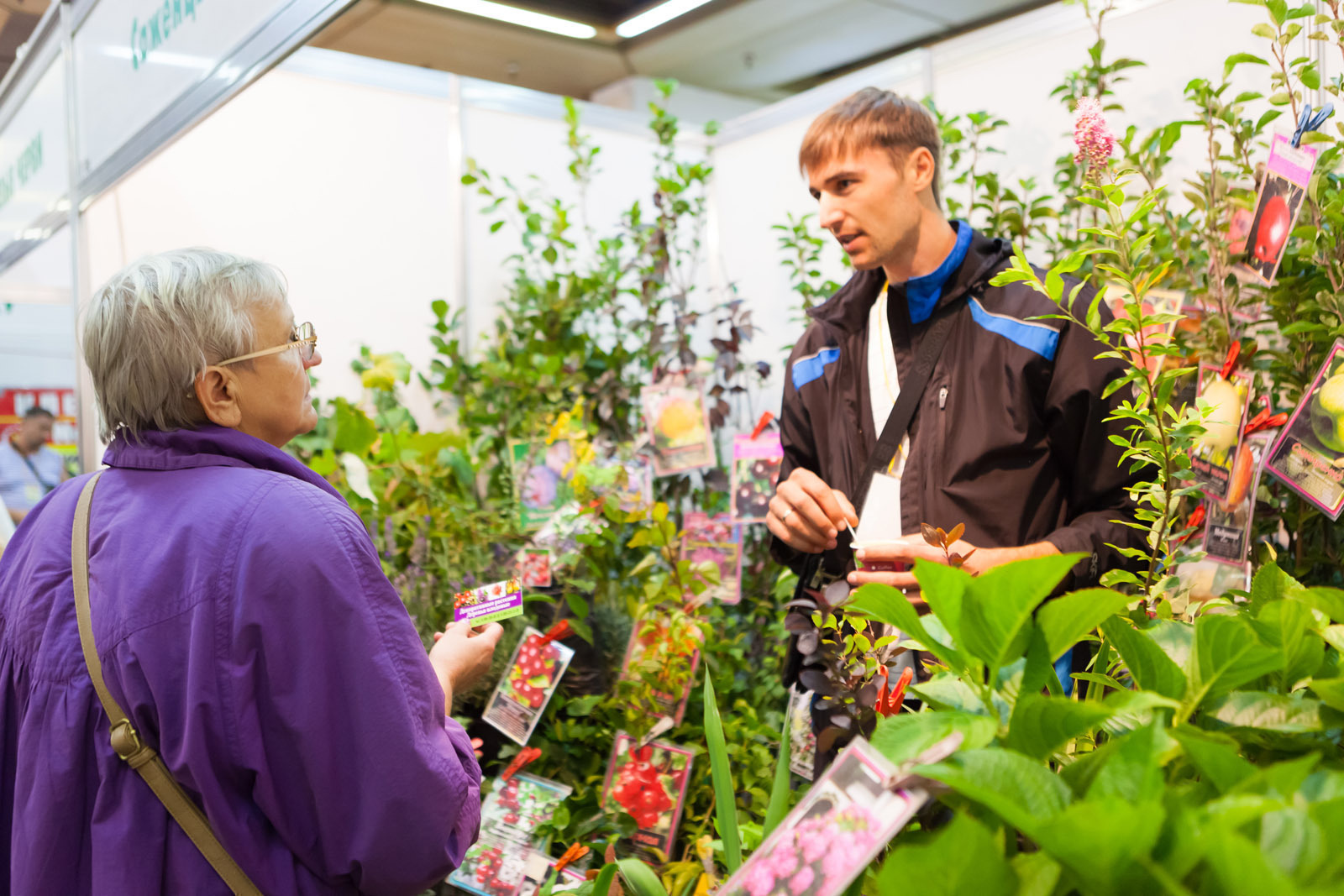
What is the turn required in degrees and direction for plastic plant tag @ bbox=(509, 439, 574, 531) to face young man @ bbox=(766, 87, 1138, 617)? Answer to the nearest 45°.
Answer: approximately 45° to its left

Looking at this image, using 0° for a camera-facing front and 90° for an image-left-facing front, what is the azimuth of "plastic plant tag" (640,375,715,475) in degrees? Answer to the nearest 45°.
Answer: approximately 0°

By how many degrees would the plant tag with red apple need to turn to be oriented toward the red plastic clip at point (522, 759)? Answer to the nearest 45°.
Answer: approximately 90° to its right

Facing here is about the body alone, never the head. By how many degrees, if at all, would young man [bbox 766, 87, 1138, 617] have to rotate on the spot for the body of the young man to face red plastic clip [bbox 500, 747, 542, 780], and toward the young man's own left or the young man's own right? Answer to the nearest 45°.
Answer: approximately 45° to the young man's own right

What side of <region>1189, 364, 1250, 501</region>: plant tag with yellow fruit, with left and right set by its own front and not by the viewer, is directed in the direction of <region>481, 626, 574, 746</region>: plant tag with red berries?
right
